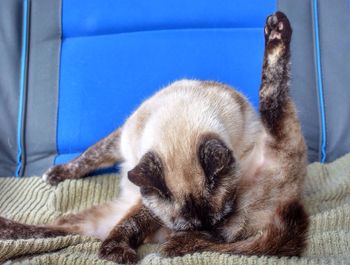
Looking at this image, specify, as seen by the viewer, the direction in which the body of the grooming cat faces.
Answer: toward the camera
